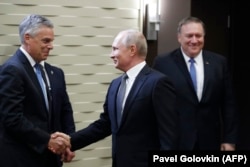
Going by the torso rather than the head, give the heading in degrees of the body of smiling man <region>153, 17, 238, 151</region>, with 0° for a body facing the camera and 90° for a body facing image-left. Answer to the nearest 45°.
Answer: approximately 0°

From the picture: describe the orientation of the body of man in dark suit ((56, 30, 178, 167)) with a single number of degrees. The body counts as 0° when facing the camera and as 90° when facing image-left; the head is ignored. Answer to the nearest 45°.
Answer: approximately 45°

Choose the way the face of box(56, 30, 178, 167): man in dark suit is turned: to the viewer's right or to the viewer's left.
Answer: to the viewer's left

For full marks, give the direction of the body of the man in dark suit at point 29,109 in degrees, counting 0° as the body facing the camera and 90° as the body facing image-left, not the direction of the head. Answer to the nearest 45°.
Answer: approximately 315°

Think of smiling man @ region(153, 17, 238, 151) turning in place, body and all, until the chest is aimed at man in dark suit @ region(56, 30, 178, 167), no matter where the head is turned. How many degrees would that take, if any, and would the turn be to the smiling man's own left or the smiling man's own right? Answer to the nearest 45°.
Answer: approximately 45° to the smiling man's own right

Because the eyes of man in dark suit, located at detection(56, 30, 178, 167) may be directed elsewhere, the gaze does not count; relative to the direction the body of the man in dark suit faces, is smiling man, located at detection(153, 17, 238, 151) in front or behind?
behind
